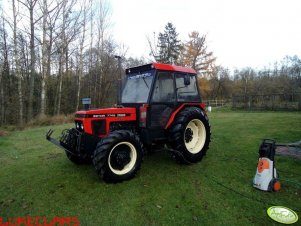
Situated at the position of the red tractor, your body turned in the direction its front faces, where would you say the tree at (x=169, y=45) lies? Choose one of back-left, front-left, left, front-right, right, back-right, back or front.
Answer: back-right

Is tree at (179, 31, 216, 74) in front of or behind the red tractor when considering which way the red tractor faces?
behind
